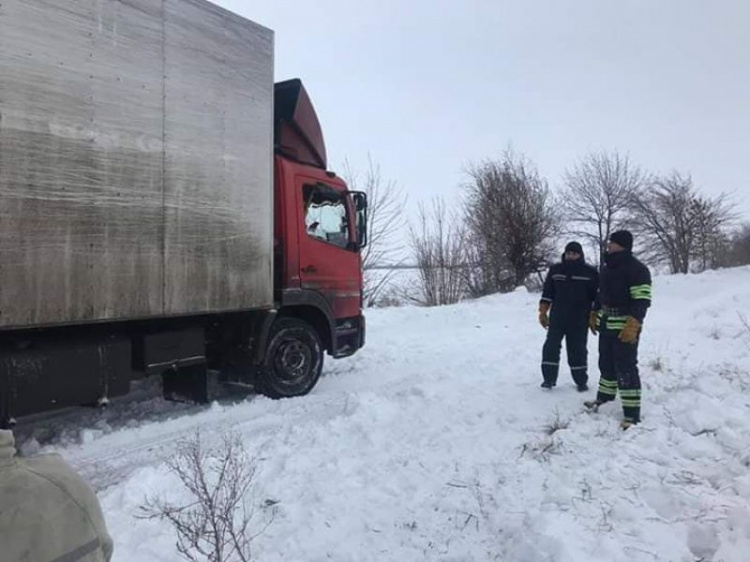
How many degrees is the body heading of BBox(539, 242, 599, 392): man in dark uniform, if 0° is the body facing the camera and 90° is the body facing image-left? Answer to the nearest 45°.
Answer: approximately 0°

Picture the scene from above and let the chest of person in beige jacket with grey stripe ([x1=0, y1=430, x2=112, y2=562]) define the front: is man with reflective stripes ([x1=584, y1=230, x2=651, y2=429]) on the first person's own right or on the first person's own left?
on the first person's own right

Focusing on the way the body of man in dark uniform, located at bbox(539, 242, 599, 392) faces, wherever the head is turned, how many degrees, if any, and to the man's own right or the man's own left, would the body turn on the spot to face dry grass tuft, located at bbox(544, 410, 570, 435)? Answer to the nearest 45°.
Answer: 0° — they already face it

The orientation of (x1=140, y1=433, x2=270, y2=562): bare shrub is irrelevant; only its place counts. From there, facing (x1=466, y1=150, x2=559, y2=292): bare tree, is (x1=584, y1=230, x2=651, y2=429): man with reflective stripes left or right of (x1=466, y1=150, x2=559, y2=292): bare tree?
right

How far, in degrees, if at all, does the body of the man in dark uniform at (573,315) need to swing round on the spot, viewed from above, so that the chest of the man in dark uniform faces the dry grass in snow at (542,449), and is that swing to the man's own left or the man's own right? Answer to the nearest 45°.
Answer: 0° — they already face it

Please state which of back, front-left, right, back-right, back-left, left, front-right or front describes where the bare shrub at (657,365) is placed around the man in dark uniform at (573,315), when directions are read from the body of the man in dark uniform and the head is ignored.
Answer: back-left

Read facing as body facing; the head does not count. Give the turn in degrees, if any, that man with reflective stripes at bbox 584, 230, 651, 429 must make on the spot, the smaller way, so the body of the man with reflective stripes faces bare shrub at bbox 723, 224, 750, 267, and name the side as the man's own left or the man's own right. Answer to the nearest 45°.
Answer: approximately 135° to the man's own right

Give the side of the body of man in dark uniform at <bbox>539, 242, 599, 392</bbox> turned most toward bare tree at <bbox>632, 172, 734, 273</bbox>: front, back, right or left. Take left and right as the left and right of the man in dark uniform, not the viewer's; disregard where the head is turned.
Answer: back

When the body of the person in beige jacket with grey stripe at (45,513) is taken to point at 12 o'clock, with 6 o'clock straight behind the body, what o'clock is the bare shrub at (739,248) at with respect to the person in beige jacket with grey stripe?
The bare shrub is roughly at 2 o'clock from the person in beige jacket with grey stripe.

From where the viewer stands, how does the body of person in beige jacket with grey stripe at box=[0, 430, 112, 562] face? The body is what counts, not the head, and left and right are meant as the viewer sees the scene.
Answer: facing away from the viewer

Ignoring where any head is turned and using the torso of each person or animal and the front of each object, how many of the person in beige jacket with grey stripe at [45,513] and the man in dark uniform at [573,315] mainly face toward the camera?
1
